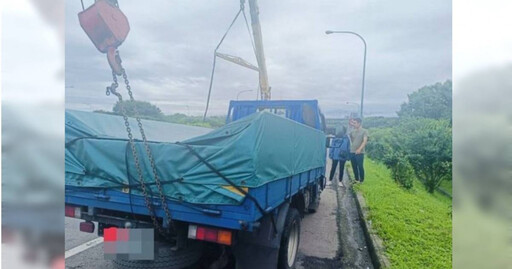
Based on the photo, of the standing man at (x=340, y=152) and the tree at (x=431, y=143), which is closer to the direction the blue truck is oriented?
the standing man

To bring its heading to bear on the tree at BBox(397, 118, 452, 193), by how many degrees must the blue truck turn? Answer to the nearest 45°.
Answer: approximately 45° to its right

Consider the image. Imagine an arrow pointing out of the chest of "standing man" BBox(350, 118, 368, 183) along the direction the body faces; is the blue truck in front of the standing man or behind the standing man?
in front

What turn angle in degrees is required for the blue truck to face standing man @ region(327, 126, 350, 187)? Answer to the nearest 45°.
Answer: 0° — it already faces them

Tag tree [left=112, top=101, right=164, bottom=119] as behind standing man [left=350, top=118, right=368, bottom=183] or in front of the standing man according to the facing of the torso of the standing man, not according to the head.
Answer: behind

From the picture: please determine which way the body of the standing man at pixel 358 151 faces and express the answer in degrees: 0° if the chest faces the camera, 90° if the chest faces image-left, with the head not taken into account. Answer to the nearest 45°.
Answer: approximately 45°

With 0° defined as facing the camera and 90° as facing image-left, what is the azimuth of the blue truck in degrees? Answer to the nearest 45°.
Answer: approximately 225°

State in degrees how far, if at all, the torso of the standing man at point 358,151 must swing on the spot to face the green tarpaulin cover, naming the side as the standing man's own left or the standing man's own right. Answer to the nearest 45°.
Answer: approximately 45° to the standing man's own left
